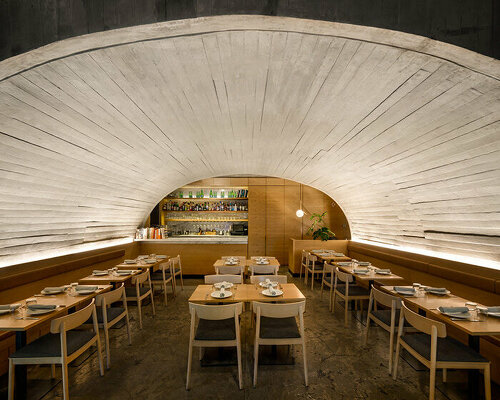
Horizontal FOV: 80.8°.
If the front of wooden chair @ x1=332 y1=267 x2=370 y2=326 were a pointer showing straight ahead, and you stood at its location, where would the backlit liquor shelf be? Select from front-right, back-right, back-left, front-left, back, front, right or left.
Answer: left

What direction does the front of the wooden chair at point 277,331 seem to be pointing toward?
away from the camera

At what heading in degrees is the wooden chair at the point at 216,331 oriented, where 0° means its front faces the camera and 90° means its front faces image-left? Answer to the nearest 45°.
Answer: approximately 180°

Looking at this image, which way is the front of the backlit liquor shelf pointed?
toward the camera

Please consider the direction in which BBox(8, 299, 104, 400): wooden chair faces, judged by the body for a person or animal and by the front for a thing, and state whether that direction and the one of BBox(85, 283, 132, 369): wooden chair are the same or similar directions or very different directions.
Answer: same or similar directions

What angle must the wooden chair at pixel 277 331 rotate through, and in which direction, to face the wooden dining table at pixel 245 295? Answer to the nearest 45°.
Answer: approximately 45° to its left

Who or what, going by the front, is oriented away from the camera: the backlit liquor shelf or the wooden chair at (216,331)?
the wooden chair

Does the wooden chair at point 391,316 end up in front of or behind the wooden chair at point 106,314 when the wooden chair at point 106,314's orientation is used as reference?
behind

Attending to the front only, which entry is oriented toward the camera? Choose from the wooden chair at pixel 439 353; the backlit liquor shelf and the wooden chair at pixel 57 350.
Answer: the backlit liquor shelf

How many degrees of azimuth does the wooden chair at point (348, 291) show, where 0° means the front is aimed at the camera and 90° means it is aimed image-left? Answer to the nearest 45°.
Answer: approximately 225°

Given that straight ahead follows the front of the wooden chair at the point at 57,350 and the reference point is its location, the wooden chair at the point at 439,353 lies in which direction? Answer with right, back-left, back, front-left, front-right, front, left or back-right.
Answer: back

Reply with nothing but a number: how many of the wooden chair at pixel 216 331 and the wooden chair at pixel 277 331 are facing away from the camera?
2

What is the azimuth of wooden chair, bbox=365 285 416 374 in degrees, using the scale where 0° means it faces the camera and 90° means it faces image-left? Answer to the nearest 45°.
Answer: approximately 225°

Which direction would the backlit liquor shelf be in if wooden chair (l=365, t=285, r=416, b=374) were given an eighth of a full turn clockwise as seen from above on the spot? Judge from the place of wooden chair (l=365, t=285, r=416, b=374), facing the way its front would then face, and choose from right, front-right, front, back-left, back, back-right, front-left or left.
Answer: back-left

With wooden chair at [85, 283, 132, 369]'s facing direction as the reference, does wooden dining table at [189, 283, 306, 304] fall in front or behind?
behind

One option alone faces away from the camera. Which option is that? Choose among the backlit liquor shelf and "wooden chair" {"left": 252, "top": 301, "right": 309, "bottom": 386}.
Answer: the wooden chair

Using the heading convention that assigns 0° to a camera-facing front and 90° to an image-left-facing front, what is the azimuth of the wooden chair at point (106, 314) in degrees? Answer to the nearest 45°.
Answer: approximately 135°

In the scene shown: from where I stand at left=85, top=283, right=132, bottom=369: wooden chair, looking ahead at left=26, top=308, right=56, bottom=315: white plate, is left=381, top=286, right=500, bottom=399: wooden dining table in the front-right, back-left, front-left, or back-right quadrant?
back-left
